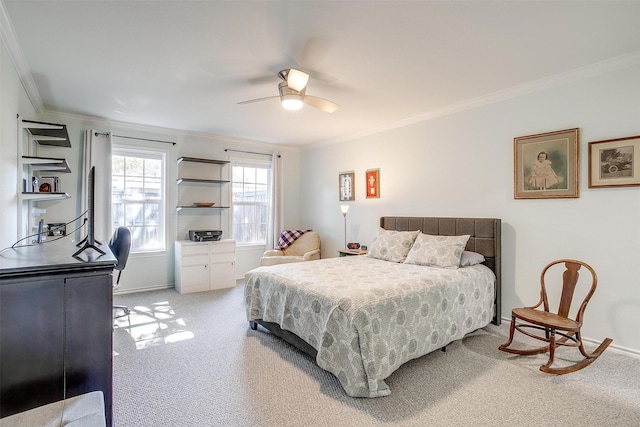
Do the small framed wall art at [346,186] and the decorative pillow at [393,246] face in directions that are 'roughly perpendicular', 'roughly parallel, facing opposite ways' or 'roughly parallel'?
roughly parallel

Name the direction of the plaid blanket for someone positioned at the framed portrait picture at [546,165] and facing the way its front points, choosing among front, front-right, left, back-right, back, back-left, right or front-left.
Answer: front-right

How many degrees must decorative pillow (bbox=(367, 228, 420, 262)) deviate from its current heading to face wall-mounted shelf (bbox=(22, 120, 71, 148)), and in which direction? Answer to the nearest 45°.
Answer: approximately 45° to its right

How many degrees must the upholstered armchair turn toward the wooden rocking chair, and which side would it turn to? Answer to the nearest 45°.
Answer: approximately 90° to its left

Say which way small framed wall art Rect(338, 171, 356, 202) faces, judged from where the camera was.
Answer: facing the viewer and to the left of the viewer

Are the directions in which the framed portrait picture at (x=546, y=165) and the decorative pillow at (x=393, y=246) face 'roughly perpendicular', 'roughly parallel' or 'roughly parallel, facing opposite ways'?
roughly parallel

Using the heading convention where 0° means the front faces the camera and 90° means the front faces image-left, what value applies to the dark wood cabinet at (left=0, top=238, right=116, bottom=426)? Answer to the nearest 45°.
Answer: approximately 315°

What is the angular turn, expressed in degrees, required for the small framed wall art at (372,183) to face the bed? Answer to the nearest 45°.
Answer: approximately 45° to its left

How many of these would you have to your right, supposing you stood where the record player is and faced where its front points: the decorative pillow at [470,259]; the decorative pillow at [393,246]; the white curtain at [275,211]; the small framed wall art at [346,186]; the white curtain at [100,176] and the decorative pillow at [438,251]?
1

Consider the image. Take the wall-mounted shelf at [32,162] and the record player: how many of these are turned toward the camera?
1

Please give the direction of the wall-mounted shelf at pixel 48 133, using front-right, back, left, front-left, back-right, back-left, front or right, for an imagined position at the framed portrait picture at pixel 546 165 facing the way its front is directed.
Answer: front

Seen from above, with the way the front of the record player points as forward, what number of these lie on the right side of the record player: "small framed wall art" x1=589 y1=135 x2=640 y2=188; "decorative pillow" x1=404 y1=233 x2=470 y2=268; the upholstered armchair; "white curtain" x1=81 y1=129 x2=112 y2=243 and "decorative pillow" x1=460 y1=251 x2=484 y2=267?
1

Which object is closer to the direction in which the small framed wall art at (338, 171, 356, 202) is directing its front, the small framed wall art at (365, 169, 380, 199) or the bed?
the bed

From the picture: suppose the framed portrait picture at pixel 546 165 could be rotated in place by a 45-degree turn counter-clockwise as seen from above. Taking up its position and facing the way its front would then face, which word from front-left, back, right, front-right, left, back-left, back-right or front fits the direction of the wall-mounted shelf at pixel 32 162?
front-right

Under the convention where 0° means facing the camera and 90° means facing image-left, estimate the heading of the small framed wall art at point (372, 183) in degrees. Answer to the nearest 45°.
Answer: approximately 45°

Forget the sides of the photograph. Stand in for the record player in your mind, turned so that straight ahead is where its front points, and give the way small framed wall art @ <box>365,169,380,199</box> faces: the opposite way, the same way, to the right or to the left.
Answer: to the right

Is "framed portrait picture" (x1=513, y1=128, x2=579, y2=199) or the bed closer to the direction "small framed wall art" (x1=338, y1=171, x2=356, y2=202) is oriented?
the bed
